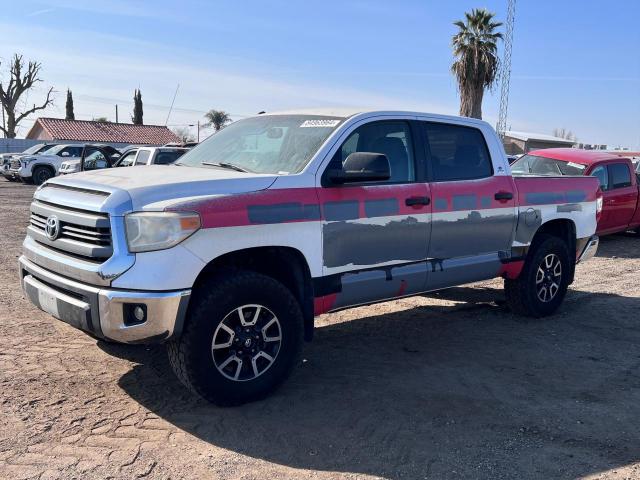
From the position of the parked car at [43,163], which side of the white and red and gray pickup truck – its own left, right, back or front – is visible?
right

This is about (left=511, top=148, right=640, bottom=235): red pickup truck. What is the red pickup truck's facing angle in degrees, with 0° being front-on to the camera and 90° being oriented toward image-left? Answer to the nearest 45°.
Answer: approximately 45°

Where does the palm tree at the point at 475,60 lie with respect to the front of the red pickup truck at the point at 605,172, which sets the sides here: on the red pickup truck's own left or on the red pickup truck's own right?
on the red pickup truck's own right

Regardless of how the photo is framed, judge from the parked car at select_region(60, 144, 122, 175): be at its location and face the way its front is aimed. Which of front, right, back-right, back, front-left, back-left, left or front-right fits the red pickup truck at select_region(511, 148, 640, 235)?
left

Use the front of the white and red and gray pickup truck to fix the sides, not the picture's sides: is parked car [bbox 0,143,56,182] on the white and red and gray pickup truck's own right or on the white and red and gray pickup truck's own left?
on the white and red and gray pickup truck's own right

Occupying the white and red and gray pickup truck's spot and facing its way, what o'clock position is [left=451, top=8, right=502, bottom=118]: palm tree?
The palm tree is roughly at 5 o'clock from the white and red and gray pickup truck.

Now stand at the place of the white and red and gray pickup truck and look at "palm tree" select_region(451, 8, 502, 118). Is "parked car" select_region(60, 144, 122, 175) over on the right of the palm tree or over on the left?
left

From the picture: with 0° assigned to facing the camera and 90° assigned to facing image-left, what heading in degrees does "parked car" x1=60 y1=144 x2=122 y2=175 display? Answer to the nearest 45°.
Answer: approximately 45°

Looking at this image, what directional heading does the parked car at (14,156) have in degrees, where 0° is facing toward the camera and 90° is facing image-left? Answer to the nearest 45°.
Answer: approximately 45°

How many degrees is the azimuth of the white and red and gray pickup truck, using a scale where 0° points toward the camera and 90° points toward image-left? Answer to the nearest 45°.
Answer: approximately 45°

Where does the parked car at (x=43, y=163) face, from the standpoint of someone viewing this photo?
facing the viewer and to the left of the viewer

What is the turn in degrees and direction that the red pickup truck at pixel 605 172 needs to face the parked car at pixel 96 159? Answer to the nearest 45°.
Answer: approximately 45° to its right
